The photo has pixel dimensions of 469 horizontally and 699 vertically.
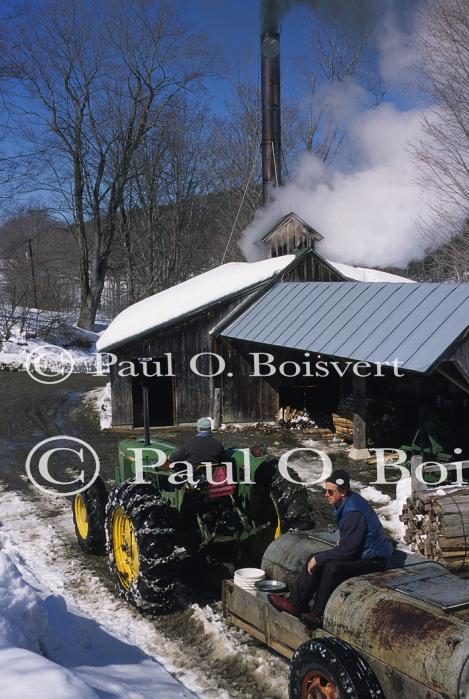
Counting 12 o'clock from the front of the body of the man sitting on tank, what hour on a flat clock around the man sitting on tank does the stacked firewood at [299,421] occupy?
The stacked firewood is roughly at 3 o'clock from the man sitting on tank.

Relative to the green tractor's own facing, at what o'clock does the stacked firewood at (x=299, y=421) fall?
The stacked firewood is roughly at 2 o'clock from the green tractor.

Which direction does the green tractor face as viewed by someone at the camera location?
facing away from the viewer and to the left of the viewer

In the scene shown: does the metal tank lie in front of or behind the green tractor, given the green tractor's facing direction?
behind

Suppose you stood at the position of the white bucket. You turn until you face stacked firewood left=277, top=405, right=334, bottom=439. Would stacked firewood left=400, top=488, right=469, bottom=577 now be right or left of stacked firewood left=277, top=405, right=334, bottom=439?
right

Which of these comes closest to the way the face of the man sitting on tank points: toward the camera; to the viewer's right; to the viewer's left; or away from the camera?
to the viewer's left

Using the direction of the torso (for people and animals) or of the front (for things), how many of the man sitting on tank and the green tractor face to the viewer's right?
0

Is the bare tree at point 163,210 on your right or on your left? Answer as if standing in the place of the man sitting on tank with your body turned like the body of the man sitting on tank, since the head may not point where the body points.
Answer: on your right

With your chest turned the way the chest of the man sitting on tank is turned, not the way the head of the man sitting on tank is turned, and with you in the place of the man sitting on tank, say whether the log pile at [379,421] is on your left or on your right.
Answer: on your right

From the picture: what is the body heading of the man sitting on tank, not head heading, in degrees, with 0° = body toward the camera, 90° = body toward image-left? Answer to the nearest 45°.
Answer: approximately 90°

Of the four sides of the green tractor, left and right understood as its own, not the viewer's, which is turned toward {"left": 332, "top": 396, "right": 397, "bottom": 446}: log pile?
right

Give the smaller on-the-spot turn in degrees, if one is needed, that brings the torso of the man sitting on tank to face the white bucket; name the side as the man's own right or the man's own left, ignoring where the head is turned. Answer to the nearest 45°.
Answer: approximately 45° to the man's own right
